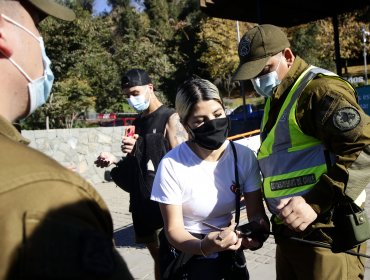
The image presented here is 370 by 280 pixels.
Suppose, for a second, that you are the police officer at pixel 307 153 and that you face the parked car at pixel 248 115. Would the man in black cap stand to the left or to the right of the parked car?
left

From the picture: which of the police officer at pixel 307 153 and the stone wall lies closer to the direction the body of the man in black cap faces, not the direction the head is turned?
the police officer

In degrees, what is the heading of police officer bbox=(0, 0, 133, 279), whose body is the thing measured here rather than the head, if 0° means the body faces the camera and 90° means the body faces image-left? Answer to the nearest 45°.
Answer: approximately 225°

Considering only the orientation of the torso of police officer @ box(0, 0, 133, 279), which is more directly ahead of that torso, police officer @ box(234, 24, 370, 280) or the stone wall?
the police officer

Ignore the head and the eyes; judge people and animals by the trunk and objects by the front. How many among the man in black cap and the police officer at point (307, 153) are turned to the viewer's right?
0

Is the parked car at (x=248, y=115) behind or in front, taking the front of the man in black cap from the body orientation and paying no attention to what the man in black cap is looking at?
behind

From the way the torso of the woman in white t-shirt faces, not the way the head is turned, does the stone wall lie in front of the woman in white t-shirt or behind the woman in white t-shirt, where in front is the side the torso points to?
behind

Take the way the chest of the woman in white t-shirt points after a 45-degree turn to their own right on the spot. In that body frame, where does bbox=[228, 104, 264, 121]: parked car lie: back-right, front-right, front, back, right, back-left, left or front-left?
back

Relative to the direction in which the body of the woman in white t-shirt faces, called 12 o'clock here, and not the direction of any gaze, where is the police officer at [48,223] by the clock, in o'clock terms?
The police officer is roughly at 2 o'clock from the woman in white t-shirt.

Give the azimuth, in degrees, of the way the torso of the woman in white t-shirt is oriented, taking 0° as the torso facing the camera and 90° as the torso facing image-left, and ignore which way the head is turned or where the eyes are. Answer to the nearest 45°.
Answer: approximately 315°

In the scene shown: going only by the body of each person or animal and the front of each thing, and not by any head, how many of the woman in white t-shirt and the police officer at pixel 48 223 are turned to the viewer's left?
0
